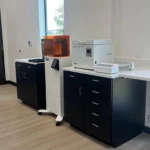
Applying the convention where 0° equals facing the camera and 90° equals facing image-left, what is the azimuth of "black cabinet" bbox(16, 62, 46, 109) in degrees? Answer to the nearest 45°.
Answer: approximately 45°

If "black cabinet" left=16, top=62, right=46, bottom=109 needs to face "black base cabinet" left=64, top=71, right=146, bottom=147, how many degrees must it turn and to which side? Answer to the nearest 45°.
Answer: approximately 90° to its left

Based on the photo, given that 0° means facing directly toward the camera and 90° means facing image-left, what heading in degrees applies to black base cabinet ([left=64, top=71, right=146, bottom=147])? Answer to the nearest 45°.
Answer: approximately 45°

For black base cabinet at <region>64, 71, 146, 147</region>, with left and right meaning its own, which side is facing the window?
right
